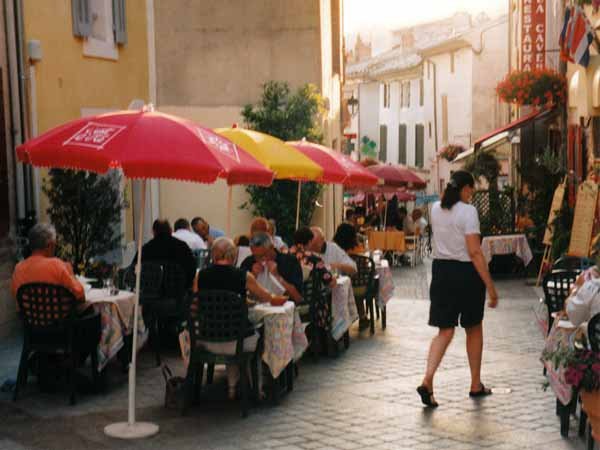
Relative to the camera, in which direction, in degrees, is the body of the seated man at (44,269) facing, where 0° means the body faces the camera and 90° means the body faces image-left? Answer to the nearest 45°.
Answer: approximately 225°

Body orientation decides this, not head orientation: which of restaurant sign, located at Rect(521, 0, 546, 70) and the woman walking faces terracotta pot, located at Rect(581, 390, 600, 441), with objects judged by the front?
the restaurant sign

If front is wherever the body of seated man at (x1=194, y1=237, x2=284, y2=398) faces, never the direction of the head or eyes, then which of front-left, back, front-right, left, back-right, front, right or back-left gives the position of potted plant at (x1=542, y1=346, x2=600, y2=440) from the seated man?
back-right

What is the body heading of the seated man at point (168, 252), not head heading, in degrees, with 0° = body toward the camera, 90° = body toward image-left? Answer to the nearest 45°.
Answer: approximately 180°

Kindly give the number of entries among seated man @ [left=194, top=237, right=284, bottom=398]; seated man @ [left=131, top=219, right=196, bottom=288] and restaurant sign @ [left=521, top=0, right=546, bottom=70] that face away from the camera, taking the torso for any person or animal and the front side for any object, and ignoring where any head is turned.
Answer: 2

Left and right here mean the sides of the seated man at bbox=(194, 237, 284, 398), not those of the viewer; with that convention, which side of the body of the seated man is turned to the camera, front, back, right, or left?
back

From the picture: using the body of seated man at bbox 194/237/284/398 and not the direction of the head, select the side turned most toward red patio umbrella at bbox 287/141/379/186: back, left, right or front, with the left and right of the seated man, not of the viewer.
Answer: front

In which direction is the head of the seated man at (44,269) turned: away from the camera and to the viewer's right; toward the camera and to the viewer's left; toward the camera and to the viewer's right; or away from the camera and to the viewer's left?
away from the camera and to the viewer's right

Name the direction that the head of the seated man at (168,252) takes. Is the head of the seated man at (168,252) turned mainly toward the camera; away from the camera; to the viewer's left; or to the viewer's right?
away from the camera

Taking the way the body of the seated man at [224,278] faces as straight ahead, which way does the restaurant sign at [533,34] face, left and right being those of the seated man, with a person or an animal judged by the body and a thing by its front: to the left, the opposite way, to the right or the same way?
the opposite way

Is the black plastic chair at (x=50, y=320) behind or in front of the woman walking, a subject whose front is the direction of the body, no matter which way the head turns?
behind

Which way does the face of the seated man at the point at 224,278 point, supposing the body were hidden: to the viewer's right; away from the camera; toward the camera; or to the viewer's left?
away from the camera

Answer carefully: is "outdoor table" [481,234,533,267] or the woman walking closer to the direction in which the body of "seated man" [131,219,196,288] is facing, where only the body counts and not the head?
the outdoor table
